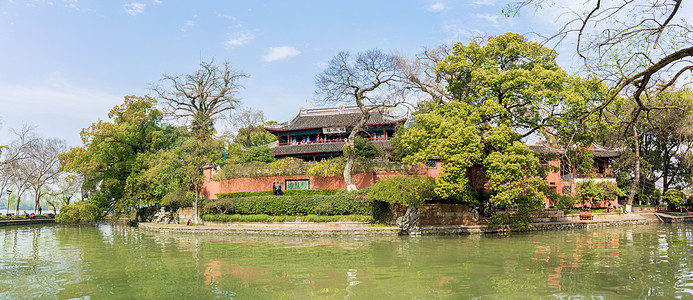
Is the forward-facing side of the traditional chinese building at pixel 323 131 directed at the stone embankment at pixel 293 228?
yes

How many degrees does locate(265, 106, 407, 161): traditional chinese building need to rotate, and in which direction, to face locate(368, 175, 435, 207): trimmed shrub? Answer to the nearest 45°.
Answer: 0° — it already faces it

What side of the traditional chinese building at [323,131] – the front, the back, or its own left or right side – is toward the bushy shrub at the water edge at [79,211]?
right

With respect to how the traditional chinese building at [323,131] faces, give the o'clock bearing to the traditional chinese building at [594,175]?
the traditional chinese building at [594,175] is roughly at 9 o'clock from the traditional chinese building at [323,131].

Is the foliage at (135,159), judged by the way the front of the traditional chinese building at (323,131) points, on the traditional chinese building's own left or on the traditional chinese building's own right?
on the traditional chinese building's own right

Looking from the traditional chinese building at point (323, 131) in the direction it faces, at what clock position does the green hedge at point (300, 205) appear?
The green hedge is roughly at 12 o'clock from the traditional chinese building.

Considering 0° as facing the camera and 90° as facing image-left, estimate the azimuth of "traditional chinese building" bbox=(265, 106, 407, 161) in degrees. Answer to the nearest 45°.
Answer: approximately 0°

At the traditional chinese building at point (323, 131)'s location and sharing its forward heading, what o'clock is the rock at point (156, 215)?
The rock is roughly at 2 o'clock from the traditional chinese building.
